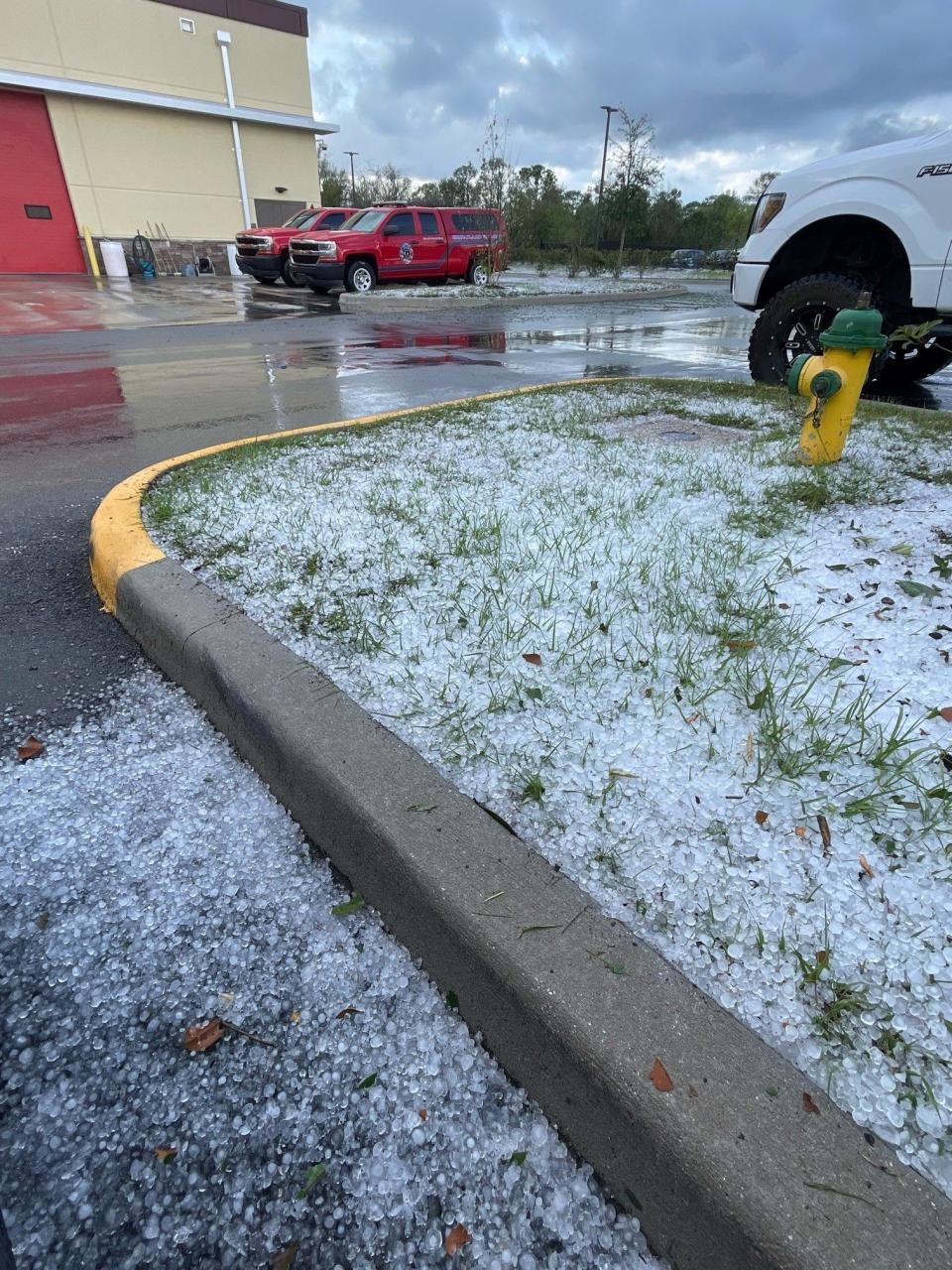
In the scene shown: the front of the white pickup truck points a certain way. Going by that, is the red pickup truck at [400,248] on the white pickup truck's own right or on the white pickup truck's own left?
on the white pickup truck's own right

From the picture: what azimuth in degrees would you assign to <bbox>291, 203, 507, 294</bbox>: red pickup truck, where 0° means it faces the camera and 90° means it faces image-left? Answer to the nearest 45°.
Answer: approximately 45°

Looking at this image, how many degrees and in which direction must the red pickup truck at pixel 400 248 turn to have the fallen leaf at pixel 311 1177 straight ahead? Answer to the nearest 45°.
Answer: approximately 45° to its left

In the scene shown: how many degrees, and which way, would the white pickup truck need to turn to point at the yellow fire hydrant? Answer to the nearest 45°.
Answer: approximately 90° to its left

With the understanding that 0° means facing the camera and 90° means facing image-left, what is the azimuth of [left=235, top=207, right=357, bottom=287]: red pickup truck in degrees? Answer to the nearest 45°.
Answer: approximately 45°

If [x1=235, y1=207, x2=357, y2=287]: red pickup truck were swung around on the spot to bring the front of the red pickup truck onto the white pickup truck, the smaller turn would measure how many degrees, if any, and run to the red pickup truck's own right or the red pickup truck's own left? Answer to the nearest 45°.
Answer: approximately 45° to the red pickup truck's own left

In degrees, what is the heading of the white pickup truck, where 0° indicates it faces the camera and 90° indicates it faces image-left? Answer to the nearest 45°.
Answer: approximately 90°

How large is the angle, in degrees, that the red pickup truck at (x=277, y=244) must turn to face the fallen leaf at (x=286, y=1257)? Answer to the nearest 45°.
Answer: approximately 45° to its left
